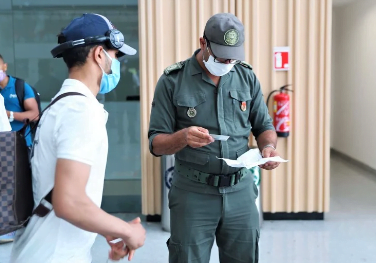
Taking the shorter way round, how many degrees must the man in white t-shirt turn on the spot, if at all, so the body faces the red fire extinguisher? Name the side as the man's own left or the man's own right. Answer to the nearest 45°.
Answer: approximately 45° to the man's own left

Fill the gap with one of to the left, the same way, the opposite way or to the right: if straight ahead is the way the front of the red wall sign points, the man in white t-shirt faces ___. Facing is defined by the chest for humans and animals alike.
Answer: to the left

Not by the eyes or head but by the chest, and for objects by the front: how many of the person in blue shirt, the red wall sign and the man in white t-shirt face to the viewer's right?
1

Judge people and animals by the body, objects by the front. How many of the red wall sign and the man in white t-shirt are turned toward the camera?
1

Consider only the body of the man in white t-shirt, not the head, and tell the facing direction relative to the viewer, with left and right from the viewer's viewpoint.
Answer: facing to the right of the viewer

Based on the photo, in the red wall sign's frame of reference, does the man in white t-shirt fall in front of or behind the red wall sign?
in front

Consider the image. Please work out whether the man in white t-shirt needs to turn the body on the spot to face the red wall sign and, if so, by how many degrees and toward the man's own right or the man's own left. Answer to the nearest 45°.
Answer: approximately 45° to the man's own left

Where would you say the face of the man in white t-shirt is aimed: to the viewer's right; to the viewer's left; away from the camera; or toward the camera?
to the viewer's right

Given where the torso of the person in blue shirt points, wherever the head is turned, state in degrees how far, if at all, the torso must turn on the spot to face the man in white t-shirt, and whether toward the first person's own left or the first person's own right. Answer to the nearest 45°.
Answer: approximately 45° to the first person's own left

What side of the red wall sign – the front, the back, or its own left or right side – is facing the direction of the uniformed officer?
front
